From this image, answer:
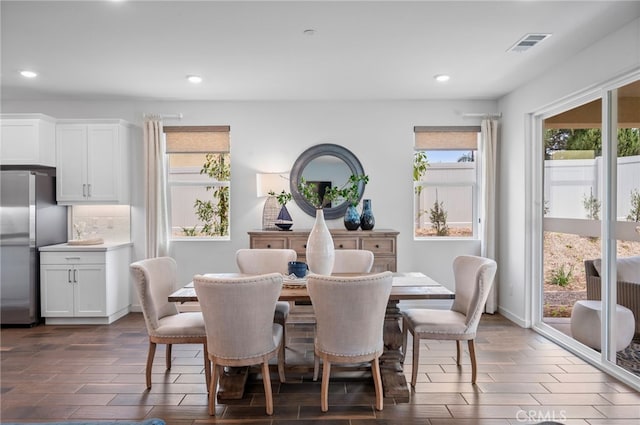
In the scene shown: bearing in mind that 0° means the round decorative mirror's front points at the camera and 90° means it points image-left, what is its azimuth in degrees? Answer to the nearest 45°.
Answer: approximately 0°

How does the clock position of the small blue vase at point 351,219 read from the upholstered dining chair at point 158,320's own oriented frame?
The small blue vase is roughly at 11 o'clock from the upholstered dining chair.

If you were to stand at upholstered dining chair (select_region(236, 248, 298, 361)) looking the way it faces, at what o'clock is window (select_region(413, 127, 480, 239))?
The window is roughly at 8 o'clock from the upholstered dining chair.

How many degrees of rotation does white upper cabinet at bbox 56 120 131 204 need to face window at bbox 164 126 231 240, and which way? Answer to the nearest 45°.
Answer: approximately 90° to its left

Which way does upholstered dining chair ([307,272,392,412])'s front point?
away from the camera

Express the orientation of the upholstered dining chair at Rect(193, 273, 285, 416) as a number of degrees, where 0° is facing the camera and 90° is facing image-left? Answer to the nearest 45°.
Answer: approximately 180°

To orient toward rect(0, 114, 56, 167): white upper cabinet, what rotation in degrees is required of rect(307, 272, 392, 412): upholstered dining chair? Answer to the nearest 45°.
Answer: approximately 45° to its left

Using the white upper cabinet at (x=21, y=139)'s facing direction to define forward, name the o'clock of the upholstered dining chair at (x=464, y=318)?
The upholstered dining chair is roughly at 11 o'clock from the white upper cabinet.

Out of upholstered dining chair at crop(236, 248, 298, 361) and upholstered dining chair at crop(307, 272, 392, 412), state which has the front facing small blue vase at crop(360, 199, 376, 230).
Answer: upholstered dining chair at crop(307, 272, 392, 412)

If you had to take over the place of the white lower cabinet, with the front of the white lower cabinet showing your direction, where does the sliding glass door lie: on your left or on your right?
on your left
